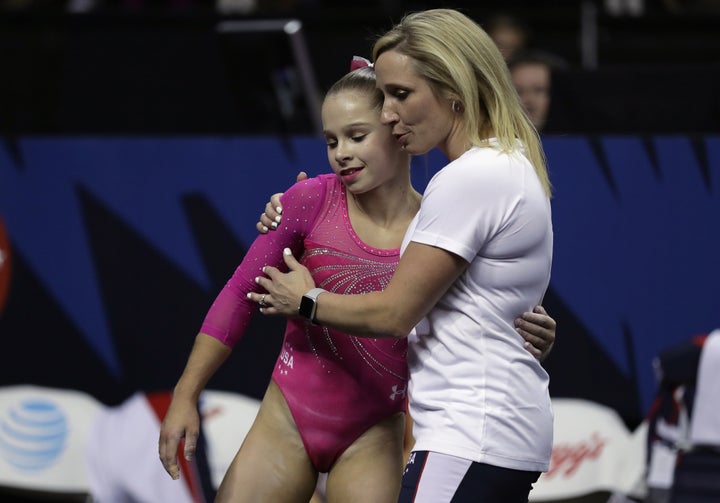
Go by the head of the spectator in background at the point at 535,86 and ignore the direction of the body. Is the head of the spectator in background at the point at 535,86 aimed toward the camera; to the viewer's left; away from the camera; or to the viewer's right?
toward the camera

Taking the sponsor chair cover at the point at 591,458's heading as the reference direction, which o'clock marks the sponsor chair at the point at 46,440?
the sponsor chair at the point at 46,440 is roughly at 3 o'clock from the sponsor chair cover at the point at 591,458.

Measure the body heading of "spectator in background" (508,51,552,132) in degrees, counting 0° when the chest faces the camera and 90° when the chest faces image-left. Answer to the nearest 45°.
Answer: approximately 0°

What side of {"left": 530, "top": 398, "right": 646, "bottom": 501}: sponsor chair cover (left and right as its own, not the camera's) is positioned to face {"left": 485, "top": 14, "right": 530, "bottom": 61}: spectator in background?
back

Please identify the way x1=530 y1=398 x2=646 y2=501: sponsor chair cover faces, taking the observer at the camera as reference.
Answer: facing the viewer

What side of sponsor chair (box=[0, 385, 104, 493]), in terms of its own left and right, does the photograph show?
front

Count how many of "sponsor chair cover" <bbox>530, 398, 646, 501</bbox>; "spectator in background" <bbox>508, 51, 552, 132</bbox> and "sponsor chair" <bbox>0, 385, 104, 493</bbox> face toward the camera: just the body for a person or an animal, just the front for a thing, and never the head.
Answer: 3

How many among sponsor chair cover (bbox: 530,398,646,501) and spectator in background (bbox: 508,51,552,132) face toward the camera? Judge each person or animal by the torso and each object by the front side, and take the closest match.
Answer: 2

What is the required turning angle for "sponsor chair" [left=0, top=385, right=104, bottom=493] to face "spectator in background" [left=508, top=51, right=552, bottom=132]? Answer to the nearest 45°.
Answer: approximately 90° to its left

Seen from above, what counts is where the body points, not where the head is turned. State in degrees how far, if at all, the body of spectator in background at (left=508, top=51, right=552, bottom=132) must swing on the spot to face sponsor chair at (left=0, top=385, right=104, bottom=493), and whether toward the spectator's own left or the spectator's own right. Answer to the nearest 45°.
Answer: approximately 45° to the spectator's own right
